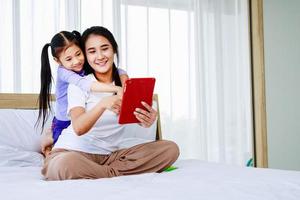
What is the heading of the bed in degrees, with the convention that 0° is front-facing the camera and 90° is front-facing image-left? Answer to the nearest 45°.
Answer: approximately 315°

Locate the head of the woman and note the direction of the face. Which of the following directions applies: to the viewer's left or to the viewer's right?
to the viewer's right

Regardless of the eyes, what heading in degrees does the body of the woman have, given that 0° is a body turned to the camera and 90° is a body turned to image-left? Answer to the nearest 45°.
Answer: approximately 315°
